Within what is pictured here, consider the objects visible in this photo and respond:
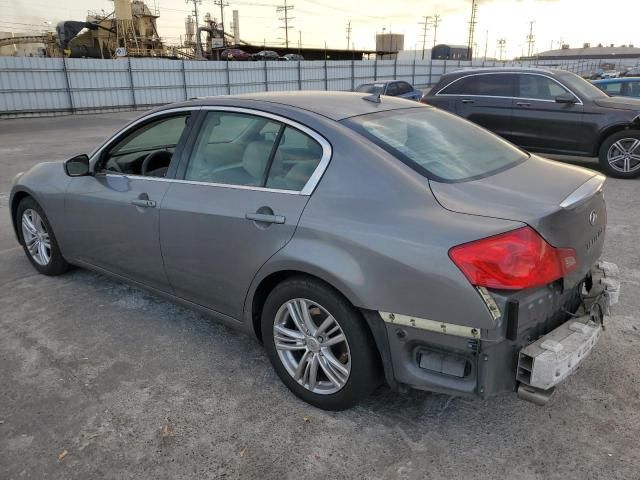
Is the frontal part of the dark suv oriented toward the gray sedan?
no

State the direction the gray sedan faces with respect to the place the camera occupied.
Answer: facing away from the viewer and to the left of the viewer

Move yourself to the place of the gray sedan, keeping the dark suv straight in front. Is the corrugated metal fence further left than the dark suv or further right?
left

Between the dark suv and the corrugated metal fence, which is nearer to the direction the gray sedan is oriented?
the corrugated metal fence

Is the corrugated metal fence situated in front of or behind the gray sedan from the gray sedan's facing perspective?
in front

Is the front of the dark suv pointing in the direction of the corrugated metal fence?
no

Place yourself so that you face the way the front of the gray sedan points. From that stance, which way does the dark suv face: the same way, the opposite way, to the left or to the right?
the opposite way

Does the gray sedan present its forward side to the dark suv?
no

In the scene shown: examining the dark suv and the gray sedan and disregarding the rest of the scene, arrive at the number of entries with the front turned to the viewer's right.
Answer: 1

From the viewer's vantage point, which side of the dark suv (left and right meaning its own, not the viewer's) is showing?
right

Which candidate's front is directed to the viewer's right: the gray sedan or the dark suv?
the dark suv
